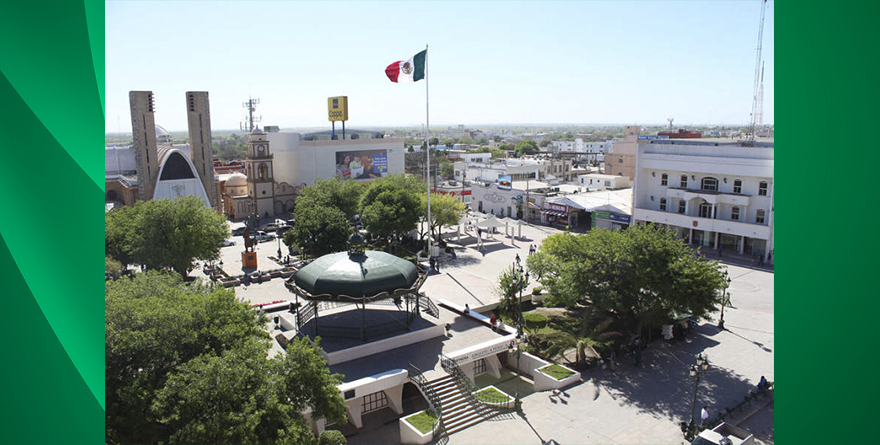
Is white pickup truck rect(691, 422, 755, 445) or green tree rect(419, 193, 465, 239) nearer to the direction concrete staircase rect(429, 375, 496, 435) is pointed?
the white pickup truck

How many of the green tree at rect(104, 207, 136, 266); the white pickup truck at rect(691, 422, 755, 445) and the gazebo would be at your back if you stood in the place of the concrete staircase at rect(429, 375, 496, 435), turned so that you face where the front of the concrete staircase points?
2

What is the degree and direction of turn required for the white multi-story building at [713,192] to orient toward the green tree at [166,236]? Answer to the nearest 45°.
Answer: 0° — it already faces it

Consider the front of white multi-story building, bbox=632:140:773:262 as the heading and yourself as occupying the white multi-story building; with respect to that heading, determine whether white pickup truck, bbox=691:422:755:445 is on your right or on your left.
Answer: on your left

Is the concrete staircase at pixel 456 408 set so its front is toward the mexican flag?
no

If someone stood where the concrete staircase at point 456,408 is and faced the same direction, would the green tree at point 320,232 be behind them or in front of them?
behind

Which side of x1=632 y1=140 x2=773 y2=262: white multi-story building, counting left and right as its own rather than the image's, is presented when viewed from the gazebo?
front

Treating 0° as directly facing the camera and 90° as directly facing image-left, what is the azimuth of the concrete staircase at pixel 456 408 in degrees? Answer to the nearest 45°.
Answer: approximately 315°

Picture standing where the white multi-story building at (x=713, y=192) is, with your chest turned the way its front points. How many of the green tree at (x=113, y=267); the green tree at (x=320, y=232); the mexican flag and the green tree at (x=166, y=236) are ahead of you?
4

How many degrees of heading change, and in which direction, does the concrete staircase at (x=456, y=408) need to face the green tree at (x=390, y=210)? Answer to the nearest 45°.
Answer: approximately 135° to its left

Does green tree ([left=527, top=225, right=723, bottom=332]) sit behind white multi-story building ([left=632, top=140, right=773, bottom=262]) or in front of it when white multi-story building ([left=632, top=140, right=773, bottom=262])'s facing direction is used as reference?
in front

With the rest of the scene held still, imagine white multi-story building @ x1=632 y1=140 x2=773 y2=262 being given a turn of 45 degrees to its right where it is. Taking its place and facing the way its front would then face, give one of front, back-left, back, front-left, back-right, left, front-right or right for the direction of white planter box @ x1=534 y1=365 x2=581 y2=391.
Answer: left

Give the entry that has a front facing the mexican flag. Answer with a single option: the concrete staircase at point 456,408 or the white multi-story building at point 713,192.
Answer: the white multi-story building

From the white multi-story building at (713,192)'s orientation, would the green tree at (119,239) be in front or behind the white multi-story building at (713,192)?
in front

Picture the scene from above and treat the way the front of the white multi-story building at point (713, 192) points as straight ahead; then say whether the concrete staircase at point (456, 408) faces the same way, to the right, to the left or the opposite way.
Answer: to the left

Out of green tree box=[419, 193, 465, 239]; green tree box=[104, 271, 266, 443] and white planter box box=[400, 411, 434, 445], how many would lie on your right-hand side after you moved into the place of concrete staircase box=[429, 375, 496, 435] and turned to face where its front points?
2

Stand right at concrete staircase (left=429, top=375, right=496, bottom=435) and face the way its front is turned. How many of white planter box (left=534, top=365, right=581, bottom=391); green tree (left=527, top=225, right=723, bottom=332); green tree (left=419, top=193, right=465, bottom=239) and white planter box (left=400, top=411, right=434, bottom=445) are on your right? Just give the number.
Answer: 1

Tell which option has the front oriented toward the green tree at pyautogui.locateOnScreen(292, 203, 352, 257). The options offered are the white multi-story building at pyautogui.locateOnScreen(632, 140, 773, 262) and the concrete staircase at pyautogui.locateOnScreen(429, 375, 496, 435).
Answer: the white multi-story building

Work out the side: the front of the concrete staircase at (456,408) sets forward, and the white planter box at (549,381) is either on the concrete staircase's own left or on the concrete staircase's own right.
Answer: on the concrete staircase's own left

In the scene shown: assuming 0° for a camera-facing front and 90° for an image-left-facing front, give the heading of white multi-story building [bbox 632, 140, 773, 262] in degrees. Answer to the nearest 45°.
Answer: approximately 45°

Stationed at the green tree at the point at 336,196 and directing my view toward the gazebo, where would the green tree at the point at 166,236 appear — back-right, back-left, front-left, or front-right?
front-right
